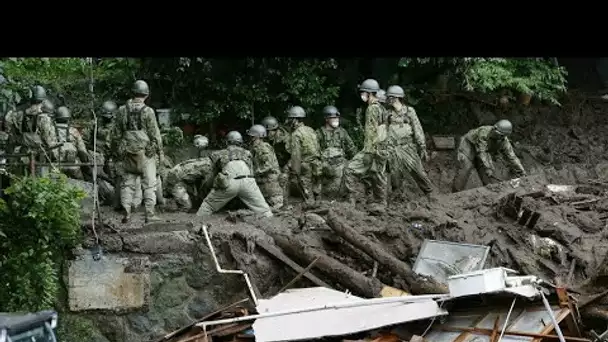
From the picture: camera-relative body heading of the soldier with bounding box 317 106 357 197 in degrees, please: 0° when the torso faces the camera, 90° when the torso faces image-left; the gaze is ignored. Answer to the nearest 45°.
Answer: approximately 0°

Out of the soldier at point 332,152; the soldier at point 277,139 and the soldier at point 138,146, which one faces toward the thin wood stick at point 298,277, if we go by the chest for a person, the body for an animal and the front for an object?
the soldier at point 332,152

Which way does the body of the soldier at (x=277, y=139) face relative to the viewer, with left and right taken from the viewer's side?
facing to the left of the viewer

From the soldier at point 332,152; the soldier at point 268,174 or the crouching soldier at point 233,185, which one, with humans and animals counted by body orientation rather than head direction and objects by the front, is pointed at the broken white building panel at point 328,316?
the soldier at point 332,152

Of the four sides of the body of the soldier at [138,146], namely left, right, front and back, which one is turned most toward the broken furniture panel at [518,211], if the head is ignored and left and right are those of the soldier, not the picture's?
right

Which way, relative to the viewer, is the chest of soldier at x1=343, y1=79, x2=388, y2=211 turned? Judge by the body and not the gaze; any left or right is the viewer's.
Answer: facing to the left of the viewer
